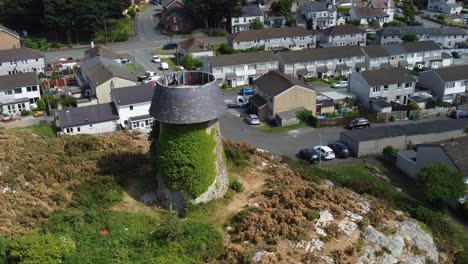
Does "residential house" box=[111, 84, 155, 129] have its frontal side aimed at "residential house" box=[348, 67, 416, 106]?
no

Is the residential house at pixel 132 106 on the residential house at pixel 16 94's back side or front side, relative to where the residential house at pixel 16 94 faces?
on the front side

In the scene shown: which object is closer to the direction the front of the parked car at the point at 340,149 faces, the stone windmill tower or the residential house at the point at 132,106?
the stone windmill tower

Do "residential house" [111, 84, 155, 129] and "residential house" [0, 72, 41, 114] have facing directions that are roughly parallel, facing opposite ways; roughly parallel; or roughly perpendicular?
roughly parallel

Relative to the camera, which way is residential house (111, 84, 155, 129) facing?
toward the camera

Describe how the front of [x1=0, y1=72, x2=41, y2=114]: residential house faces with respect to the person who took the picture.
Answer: facing the viewer

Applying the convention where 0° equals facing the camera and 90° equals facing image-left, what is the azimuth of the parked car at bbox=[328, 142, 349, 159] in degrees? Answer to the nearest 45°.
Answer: approximately 315°

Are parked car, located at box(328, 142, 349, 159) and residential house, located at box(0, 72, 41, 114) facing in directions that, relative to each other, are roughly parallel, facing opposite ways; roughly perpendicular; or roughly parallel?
roughly parallel

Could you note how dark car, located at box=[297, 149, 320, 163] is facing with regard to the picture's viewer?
facing the viewer and to the right of the viewer

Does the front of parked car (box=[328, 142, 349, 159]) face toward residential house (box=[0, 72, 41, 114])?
no

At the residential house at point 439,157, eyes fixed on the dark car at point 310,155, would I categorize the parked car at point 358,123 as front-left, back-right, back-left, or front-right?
front-right

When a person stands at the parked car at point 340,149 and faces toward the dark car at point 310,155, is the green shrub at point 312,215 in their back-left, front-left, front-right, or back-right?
front-left

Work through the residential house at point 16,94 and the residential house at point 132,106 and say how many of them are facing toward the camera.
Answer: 2

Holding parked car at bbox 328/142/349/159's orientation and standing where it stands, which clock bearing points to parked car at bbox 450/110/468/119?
parked car at bbox 450/110/468/119 is roughly at 9 o'clock from parked car at bbox 328/142/349/159.

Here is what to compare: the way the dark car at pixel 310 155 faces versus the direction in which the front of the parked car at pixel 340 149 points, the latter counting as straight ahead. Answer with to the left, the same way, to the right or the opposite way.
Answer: the same way

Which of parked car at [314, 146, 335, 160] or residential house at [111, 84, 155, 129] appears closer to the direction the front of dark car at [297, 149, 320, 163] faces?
the parked car

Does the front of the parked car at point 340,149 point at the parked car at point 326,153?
no

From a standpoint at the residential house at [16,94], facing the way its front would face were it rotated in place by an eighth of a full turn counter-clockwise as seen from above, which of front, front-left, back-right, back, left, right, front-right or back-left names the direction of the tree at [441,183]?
front
